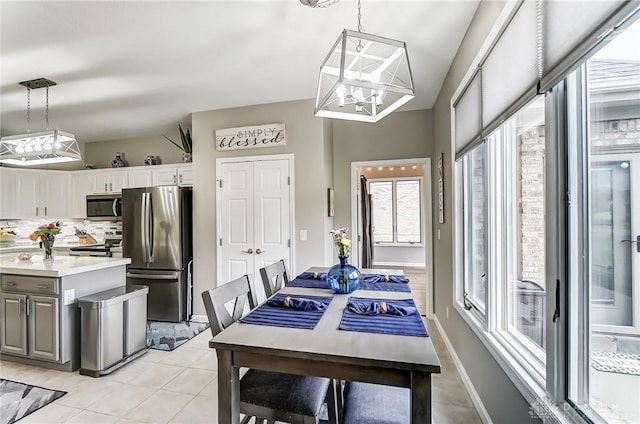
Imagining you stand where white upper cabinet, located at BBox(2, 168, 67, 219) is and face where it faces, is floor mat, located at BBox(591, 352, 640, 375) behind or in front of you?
in front

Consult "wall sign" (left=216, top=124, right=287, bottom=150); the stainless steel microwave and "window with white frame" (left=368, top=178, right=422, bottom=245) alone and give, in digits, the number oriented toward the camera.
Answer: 3

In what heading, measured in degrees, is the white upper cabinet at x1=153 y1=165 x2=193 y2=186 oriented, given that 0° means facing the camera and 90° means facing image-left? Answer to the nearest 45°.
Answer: approximately 0°

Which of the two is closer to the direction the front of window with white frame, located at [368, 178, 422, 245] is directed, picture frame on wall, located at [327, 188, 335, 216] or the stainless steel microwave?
the picture frame on wall

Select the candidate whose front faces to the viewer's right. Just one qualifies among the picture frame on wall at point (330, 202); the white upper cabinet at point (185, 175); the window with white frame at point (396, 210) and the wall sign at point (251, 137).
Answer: the picture frame on wall

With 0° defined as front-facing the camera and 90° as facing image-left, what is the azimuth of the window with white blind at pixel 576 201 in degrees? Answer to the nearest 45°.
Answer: approximately 45°

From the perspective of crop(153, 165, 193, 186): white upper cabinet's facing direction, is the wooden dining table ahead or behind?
ahead

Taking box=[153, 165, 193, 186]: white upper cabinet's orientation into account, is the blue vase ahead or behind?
ahead

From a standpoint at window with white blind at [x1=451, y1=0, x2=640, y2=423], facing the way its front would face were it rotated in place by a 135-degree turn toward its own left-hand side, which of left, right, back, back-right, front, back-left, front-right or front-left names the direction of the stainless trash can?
back
